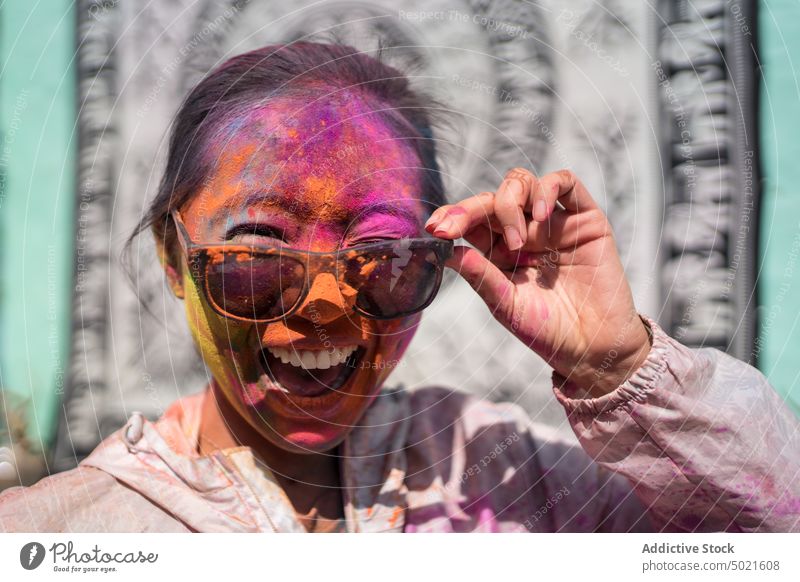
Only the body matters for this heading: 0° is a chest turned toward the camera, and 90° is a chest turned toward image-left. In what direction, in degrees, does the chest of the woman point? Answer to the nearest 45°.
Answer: approximately 0°
